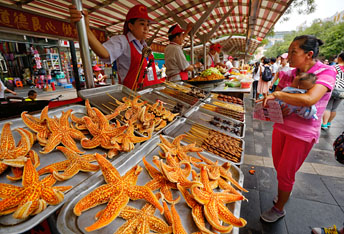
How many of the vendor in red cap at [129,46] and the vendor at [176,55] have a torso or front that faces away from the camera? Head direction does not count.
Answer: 0

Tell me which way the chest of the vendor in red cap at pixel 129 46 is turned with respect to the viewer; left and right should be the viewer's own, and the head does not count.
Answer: facing the viewer and to the right of the viewer

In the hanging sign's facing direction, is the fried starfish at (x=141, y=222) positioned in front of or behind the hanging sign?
in front

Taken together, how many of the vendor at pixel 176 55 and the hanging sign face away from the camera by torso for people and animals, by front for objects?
0

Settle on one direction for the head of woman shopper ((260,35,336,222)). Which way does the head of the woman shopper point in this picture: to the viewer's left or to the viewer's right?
to the viewer's left

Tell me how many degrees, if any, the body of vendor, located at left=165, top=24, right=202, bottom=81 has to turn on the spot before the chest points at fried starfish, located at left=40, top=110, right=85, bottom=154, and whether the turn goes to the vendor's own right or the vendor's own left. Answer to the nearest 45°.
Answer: approximately 90° to the vendor's own right

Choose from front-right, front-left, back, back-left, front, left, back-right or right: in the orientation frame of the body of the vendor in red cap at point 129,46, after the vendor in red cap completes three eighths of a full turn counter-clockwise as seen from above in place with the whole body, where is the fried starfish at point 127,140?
back

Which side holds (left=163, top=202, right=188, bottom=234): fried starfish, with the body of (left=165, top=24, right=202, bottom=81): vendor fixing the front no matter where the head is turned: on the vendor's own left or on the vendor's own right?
on the vendor's own right
